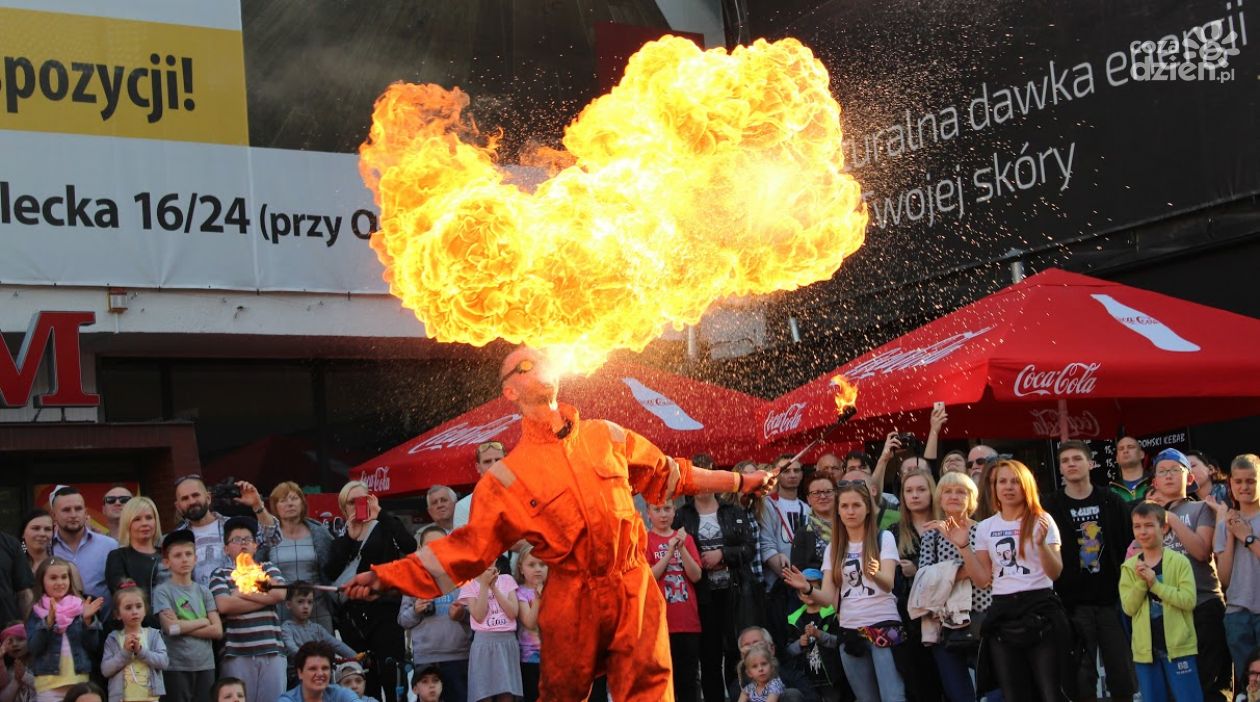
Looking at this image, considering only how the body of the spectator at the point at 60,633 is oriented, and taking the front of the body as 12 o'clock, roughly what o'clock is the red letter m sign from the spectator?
The red letter m sign is roughly at 6 o'clock from the spectator.

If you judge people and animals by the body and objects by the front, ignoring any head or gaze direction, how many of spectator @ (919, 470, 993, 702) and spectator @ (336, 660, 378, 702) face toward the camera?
2

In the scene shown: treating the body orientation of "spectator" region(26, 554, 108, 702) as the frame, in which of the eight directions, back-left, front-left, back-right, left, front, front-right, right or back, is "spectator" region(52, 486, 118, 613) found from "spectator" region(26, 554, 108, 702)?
back

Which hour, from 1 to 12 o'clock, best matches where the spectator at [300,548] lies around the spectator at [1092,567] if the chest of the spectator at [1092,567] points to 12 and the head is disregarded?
the spectator at [300,548] is roughly at 3 o'clock from the spectator at [1092,567].

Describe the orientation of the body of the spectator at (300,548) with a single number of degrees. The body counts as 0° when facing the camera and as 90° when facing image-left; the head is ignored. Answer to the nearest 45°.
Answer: approximately 0°

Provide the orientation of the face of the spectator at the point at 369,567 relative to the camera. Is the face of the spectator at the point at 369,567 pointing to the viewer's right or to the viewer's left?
to the viewer's right

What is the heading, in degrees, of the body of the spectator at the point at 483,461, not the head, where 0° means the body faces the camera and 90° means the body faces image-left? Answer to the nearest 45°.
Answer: approximately 0°

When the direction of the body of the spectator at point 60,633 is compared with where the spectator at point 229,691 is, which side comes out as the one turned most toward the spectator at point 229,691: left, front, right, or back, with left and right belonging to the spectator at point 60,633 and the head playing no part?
left
